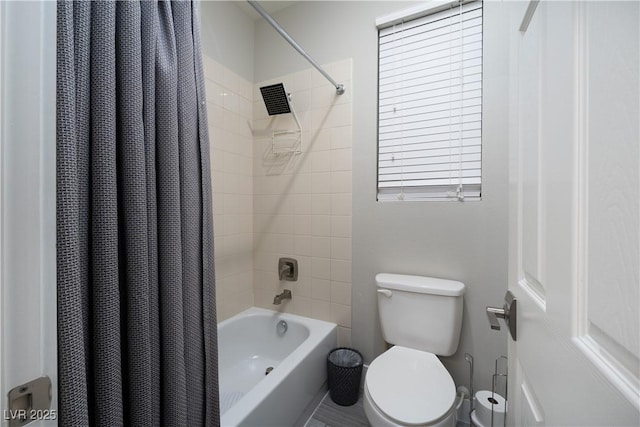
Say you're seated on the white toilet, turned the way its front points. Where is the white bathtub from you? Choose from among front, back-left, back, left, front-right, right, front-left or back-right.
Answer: right

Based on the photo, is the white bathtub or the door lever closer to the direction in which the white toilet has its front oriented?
the door lever

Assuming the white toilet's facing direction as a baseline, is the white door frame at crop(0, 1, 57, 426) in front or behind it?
in front

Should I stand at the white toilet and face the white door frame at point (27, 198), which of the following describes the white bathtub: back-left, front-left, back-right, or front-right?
front-right

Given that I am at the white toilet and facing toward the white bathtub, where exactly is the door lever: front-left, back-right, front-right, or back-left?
back-left

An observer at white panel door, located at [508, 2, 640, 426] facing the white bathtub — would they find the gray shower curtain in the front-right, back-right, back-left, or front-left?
front-left

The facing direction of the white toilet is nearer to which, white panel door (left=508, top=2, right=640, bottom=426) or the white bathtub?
the white panel door

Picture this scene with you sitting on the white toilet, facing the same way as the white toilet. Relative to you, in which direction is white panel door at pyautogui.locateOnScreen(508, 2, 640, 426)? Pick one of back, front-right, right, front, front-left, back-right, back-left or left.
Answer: front

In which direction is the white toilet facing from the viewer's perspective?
toward the camera
